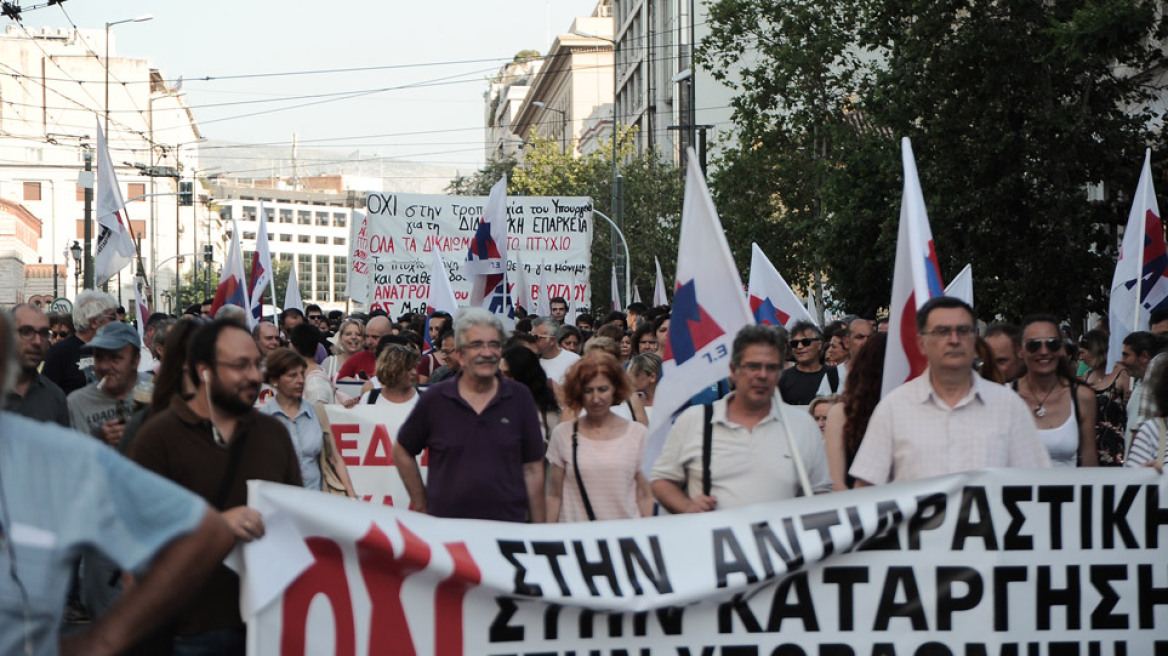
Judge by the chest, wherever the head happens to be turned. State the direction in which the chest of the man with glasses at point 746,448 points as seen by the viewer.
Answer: toward the camera

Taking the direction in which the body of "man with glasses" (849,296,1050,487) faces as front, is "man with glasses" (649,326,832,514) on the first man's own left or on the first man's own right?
on the first man's own right

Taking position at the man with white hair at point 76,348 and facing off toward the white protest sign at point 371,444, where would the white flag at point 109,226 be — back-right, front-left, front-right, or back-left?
back-left

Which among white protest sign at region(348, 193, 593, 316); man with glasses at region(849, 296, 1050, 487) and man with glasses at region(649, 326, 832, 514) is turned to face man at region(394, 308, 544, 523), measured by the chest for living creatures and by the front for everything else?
the white protest sign

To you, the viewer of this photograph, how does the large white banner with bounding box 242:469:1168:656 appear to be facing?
facing the viewer

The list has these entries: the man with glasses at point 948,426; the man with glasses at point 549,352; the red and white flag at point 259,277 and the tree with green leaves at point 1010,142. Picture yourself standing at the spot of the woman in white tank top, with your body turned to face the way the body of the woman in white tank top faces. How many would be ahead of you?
1

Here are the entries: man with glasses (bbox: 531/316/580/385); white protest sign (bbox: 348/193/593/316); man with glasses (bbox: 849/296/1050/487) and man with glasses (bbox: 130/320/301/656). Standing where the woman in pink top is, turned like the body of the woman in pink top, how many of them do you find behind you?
2

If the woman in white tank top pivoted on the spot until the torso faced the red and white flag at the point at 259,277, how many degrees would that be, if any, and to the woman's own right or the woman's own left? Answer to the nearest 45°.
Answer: approximately 135° to the woman's own right

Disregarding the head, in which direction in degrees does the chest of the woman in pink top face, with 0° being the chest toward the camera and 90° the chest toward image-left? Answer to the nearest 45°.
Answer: approximately 0°

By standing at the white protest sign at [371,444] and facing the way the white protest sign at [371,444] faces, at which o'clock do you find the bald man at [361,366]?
The bald man is roughly at 6 o'clock from the white protest sign.

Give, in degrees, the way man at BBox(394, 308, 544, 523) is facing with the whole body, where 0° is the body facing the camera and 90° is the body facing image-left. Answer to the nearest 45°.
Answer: approximately 0°

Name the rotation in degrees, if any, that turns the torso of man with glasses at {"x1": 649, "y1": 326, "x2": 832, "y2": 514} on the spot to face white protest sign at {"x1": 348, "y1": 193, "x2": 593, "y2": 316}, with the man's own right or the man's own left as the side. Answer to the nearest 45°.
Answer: approximately 180°
